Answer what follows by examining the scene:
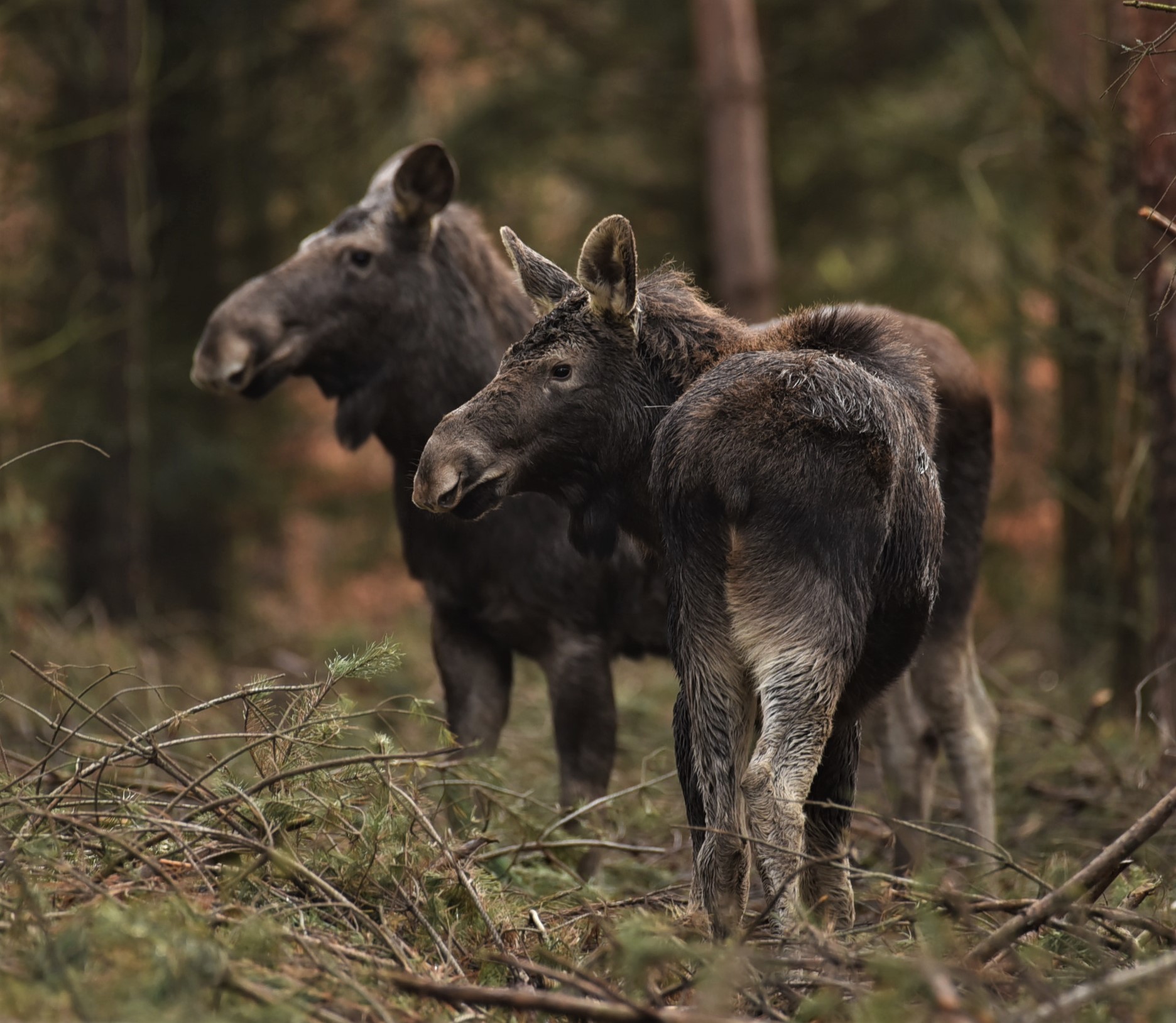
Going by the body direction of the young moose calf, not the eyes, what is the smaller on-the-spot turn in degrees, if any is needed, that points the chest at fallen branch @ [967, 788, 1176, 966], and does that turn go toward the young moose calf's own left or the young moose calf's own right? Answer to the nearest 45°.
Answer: approximately 135° to the young moose calf's own right

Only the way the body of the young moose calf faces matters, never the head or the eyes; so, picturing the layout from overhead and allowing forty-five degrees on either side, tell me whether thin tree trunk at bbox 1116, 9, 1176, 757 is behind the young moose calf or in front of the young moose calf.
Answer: in front

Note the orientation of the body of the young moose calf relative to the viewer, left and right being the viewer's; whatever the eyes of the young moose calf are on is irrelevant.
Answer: facing away from the viewer

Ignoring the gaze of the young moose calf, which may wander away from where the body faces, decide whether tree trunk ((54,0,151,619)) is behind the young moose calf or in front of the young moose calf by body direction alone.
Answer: in front

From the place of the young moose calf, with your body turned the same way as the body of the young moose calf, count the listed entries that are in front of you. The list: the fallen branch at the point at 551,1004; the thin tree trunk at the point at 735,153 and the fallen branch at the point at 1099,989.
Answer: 1

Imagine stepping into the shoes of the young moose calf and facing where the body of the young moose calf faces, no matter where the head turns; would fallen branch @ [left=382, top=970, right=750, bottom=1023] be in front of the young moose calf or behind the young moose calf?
behind

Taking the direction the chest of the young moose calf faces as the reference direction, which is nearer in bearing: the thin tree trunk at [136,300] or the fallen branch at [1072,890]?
the thin tree trunk

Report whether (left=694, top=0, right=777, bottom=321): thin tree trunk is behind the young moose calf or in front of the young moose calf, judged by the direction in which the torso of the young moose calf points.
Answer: in front

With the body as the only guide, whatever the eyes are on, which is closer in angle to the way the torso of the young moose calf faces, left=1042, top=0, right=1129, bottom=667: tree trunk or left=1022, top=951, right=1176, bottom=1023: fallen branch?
the tree trunk
